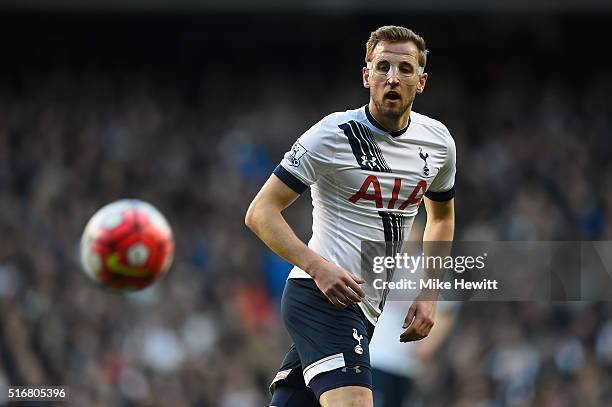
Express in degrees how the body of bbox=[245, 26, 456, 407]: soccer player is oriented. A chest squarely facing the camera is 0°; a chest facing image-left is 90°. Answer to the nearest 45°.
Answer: approximately 315°
